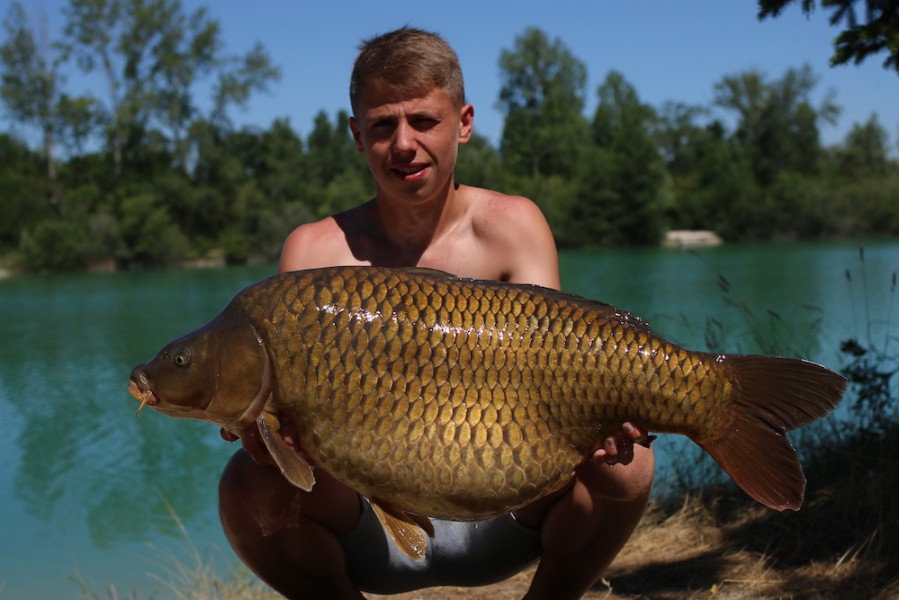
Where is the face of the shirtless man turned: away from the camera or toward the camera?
toward the camera

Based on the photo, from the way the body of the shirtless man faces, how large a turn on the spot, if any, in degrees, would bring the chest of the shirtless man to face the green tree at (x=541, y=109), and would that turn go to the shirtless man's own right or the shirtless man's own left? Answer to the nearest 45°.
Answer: approximately 180°

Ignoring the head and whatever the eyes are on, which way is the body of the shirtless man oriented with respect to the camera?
toward the camera

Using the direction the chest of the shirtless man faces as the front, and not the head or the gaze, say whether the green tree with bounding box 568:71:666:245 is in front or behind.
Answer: behind

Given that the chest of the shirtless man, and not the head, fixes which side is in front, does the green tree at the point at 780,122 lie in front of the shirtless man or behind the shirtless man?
behind

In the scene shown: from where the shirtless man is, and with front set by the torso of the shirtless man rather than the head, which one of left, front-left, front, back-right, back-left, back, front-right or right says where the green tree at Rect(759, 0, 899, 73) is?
back-left

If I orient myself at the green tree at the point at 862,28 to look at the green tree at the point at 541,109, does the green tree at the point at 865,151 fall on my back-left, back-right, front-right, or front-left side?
front-right

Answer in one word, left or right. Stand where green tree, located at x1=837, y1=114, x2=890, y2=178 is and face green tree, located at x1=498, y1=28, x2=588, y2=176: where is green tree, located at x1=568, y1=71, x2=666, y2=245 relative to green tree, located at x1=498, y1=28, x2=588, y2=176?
left
